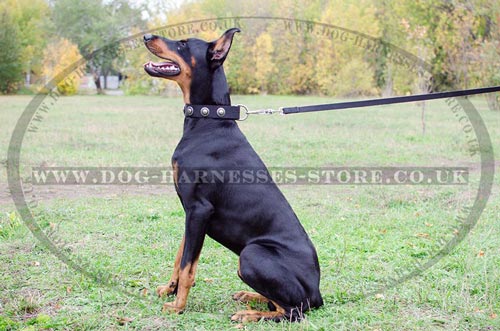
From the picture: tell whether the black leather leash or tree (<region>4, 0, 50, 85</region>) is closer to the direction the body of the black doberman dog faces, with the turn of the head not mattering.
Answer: the tree

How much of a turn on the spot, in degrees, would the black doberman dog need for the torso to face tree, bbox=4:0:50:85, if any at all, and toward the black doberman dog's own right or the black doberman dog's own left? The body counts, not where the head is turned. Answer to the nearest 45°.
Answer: approximately 90° to the black doberman dog's own right

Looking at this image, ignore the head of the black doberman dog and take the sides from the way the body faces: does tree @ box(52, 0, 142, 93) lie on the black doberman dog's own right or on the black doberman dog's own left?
on the black doberman dog's own right

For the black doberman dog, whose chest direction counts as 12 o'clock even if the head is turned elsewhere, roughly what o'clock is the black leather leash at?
The black leather leash is roughly at 5 o'clock from the black doberman dog.

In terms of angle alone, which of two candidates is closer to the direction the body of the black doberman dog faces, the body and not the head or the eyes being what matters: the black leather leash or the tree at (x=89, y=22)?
the tree

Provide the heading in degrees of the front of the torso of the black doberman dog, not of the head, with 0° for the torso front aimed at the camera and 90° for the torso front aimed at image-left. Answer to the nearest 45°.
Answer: approximately 90°
